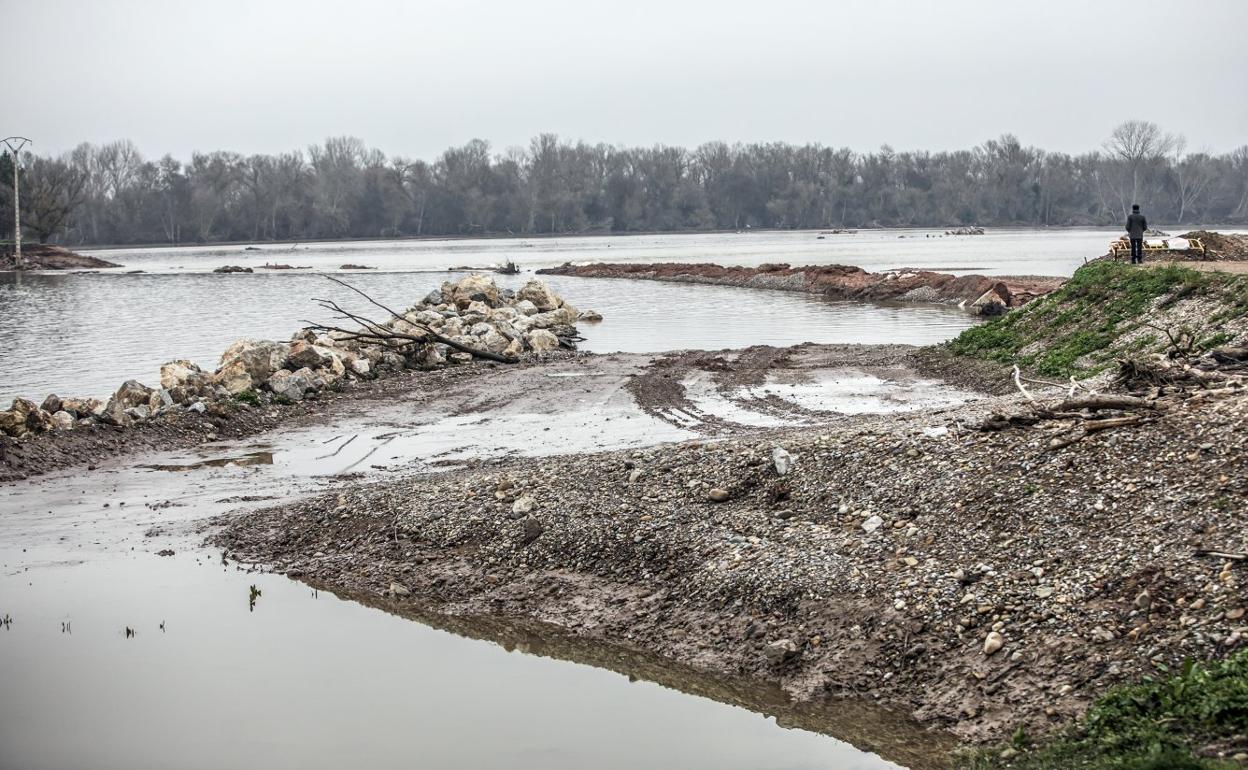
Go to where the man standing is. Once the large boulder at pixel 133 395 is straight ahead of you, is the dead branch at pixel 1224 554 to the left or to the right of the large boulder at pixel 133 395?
left

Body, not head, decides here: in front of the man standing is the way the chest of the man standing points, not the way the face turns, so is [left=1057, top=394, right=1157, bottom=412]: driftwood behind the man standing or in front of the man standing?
behind

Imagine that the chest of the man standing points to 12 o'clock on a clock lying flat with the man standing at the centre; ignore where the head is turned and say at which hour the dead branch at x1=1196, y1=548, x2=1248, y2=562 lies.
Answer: The dead branch is roughly at 6 o'clock from the man standing.

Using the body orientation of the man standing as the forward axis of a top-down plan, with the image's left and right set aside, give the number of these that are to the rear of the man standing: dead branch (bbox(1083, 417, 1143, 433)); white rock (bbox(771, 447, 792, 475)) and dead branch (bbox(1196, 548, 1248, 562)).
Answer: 3

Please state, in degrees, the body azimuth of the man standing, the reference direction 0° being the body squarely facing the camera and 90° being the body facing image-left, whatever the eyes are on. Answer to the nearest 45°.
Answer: approximately 180°

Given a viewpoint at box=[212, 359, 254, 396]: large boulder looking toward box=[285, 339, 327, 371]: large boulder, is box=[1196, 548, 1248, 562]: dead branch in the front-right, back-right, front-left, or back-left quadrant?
back-right

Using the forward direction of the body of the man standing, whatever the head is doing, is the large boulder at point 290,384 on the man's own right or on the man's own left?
on the man's own left

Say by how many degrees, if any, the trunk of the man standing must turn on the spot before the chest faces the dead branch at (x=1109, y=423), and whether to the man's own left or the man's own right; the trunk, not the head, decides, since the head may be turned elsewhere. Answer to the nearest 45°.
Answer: approximately 180°

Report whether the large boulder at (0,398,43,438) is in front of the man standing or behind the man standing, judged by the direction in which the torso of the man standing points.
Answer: behind

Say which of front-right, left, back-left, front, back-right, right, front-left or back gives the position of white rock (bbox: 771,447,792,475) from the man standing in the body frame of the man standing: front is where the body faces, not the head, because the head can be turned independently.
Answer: back

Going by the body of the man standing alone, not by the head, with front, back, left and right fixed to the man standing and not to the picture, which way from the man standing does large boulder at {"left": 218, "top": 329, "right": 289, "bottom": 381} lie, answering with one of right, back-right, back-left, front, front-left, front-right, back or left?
back-left

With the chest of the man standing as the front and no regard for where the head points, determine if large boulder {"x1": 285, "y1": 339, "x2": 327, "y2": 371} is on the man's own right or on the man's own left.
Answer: on the man's own left
